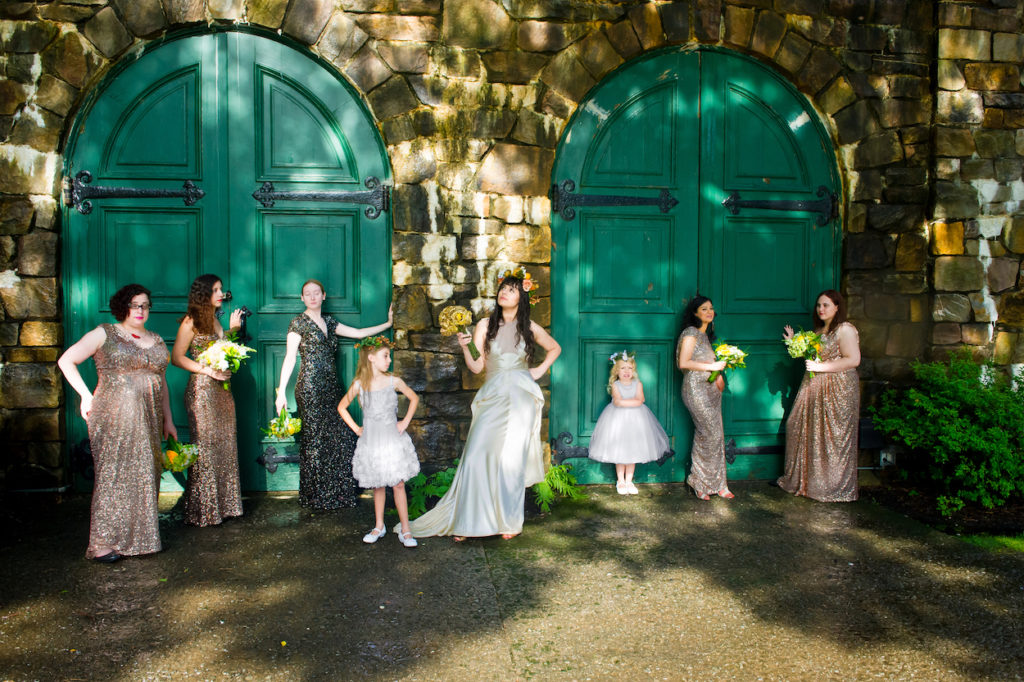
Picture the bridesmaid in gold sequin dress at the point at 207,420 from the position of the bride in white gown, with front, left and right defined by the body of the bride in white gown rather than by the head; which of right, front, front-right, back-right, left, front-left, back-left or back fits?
right

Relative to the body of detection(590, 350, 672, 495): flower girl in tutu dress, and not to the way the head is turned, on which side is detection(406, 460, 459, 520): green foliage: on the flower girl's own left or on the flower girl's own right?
on the flower girl's own right

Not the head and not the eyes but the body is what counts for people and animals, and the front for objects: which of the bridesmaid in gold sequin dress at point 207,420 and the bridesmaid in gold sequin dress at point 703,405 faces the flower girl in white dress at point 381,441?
the bridesmaid in gold sequin dress at point 207,420

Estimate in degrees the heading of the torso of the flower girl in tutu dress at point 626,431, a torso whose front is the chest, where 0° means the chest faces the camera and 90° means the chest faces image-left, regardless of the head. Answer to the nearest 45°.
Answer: approximately 0°

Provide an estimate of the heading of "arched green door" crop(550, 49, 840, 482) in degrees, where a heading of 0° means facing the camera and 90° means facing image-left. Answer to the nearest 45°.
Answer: approximately 0°

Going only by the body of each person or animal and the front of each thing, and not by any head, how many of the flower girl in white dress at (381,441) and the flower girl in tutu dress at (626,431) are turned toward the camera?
2

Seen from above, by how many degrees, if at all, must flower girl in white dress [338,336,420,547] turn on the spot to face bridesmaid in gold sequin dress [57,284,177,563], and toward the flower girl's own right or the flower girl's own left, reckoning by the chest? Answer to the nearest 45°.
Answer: approximately 90° to the flower girl's own right

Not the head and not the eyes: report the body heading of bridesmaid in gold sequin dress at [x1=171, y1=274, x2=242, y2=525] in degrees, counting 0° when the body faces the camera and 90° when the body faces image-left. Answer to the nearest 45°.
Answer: approximately 315°

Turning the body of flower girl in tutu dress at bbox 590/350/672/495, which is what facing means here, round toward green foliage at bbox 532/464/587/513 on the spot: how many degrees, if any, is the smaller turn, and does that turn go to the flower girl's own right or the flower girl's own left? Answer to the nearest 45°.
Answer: approximately 90° to the flower girl's own right

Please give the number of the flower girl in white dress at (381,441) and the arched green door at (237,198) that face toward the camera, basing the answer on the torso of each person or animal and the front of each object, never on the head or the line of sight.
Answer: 2
